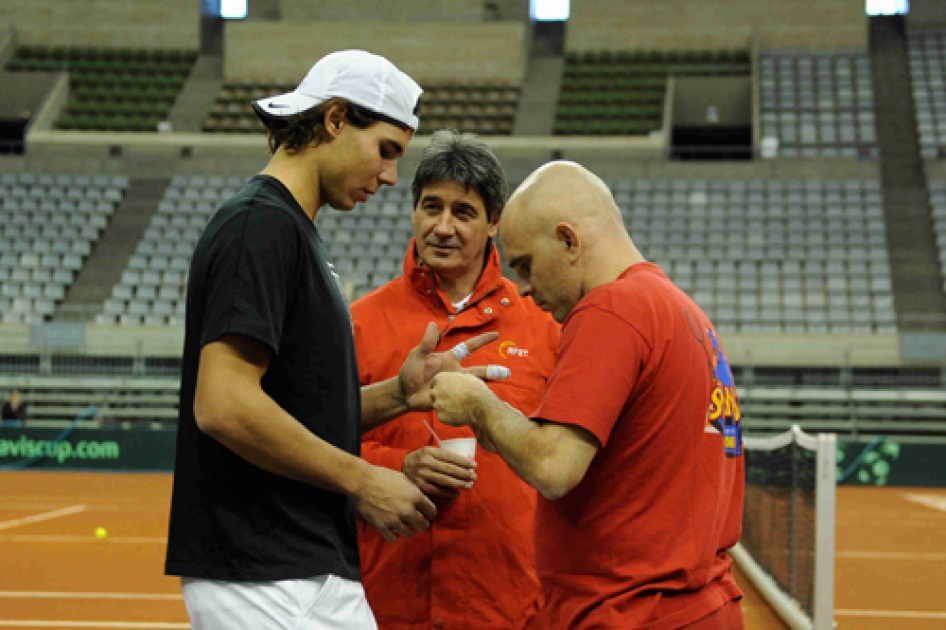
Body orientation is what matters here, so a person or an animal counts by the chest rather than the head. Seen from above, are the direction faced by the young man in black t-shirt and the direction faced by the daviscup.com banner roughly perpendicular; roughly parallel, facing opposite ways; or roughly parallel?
roughly perpendicular

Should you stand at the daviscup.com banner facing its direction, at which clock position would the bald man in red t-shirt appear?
The bald man in red t-shirt is roughly at 12 o'clock from the daviscup.com banner.

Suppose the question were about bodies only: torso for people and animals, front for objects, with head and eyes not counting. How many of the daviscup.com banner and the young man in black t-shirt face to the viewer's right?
1

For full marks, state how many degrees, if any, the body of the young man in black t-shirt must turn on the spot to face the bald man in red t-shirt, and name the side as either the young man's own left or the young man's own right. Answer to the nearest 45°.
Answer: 0° — they already face them

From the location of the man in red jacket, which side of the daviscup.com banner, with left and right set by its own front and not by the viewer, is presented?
front

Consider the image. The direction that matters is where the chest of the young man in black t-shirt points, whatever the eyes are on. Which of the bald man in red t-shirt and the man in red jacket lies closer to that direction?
the bald man in red t-shirt

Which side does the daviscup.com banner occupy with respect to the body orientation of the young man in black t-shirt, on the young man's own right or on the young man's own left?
on the young man's own left

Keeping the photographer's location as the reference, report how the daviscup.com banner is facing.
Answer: facing the viewer

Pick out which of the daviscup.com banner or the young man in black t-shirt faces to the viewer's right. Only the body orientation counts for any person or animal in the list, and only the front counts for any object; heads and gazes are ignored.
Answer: the young man in black t-shirt

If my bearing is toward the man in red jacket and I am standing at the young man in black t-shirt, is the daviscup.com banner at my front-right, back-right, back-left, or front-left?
front-left

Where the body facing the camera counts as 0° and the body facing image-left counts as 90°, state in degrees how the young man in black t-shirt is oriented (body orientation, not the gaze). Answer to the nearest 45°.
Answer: approximately 270°
